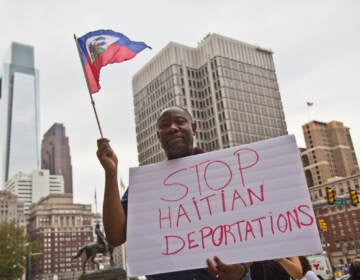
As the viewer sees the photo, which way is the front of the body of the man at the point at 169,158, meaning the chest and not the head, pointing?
toward the camera

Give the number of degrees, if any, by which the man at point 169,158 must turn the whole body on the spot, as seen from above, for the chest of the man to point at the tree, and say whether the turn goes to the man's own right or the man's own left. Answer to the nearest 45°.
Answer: approximately 135° to the man's own right
